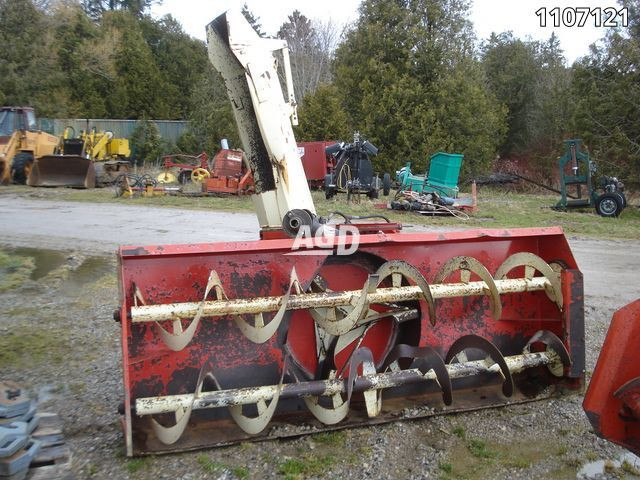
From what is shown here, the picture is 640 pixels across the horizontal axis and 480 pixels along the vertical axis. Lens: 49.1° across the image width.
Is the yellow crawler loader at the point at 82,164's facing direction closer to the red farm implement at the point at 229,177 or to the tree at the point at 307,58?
the red farm implement

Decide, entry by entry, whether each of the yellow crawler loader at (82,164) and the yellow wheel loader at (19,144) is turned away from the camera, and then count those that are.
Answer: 0

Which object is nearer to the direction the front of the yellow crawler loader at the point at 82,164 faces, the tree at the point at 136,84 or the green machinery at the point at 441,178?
the green machinery

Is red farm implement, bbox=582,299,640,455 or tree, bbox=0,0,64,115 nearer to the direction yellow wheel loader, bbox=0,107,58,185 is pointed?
the red farm implement
